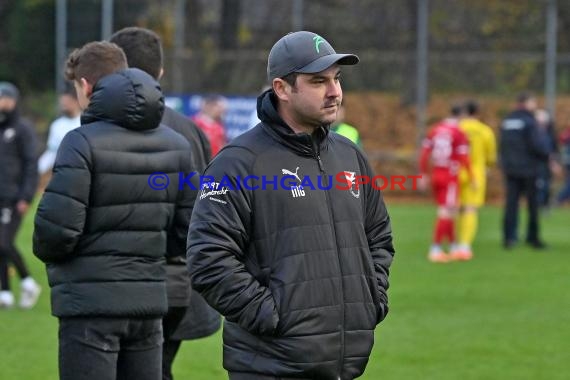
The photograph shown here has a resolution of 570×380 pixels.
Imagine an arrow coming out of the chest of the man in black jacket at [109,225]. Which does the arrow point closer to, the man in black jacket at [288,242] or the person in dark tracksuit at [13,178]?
the person in dark tracksuit

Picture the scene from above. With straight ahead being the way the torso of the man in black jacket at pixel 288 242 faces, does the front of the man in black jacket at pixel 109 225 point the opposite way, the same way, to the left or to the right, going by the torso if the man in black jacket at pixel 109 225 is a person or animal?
the opposite way

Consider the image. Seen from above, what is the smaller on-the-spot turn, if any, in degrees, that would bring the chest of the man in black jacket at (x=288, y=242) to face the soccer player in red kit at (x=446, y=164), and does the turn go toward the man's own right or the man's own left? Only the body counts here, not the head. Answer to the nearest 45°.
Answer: approximately 135° to the man's own left

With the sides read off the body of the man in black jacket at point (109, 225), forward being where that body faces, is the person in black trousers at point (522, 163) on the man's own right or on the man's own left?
on the man's own right

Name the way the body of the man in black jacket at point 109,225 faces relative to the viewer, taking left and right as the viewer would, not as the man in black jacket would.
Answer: facing away from the viewer and to the left of the viewer

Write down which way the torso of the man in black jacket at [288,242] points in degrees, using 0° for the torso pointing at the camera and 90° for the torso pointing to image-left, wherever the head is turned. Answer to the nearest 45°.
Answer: approximately 315°

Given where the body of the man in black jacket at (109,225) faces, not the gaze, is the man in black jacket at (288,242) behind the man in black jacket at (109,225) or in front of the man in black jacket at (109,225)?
behind

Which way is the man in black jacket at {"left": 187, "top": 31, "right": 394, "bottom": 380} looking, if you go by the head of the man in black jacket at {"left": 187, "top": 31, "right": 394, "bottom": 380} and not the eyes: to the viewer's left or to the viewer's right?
to the viewer's right
